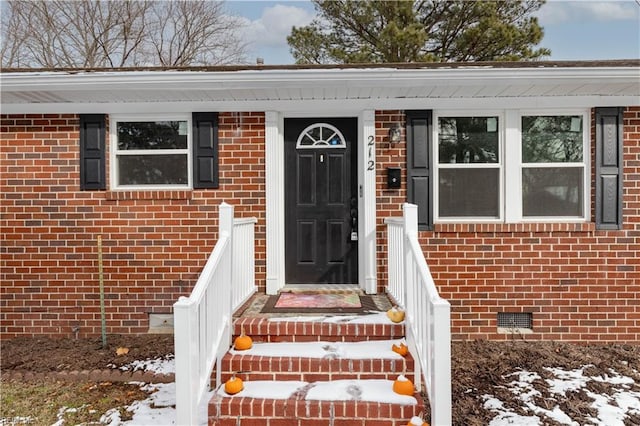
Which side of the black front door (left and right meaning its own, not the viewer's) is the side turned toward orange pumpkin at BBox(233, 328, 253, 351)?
front

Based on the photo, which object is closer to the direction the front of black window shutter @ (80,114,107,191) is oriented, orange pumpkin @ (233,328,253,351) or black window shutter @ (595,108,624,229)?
the orange pumpkin

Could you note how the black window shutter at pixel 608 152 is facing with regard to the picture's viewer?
facing the viewer

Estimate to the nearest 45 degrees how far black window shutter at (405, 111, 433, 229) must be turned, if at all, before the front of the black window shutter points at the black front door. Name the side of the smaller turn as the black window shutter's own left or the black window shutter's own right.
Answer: approximately 90° to the black window shutter's own right

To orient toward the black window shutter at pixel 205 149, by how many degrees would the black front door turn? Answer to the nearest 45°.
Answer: approximately 90° to its right

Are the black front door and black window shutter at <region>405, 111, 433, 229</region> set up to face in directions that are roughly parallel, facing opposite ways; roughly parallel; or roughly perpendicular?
roughly parallel

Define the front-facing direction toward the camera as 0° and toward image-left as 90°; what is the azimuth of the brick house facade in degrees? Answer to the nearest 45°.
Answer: approximately 0°

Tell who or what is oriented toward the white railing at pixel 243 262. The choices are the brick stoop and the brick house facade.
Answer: the brick house facade

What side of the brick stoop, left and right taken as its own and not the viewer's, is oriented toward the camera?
front

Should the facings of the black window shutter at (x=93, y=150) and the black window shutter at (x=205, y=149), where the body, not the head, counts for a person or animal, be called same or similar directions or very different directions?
same or similar directions

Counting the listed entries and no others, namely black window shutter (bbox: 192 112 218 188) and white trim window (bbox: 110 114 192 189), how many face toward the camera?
2

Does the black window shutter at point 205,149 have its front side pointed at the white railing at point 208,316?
yes
